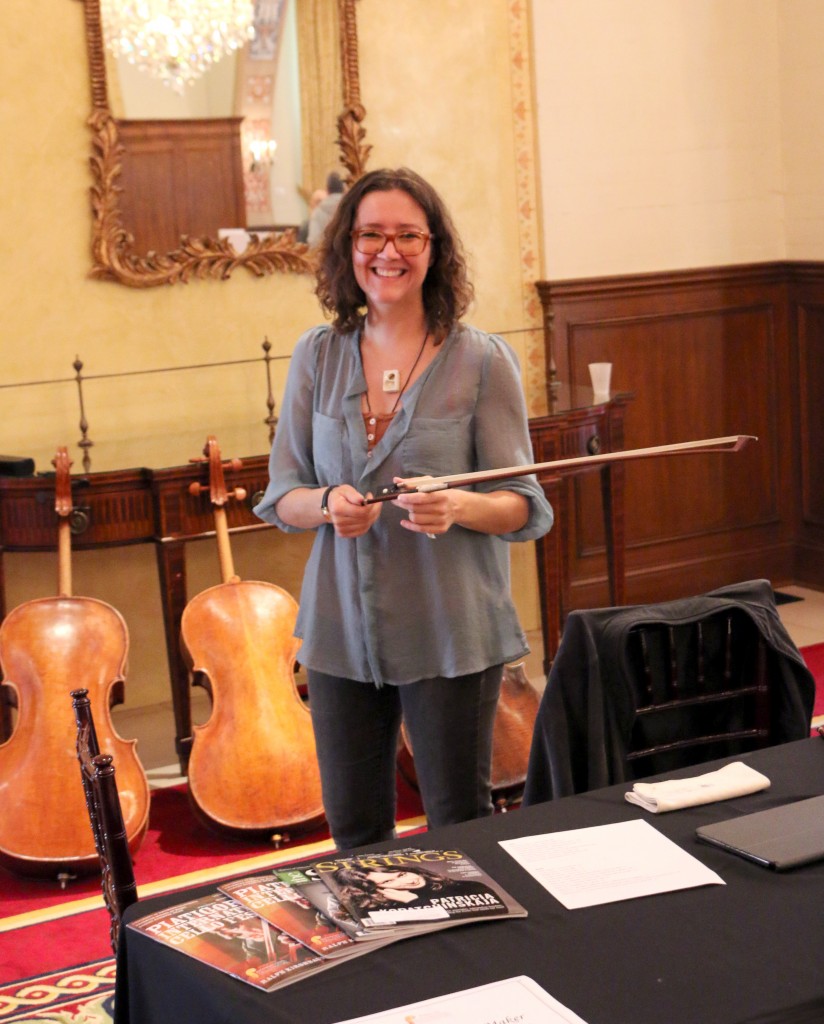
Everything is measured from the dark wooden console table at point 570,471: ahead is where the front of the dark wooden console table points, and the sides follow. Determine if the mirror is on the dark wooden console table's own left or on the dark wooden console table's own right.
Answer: on the dark wooden console table's own right

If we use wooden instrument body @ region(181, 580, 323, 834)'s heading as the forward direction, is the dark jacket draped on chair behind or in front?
behind

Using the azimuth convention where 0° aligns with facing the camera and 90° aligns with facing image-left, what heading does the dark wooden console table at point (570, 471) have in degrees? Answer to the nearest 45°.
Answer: approximately 315°

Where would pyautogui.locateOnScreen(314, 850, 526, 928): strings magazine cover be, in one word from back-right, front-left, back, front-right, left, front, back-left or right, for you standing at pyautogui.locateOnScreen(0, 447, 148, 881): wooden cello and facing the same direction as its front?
back

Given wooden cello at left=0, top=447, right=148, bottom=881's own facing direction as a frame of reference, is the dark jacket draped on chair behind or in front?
behind

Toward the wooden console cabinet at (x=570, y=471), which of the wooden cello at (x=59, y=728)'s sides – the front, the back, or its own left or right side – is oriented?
right

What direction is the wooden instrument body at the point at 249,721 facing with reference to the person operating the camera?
facing away from the viewer

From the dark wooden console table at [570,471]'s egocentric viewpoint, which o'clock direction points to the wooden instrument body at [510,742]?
The wooden instrument body is roughly at 2 o'clock from the dark wooden console table.

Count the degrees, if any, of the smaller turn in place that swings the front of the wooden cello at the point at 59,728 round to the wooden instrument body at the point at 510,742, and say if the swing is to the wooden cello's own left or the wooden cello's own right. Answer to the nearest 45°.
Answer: approximately 90° to the wooden cello's own right

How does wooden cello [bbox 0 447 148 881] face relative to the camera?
away from the camera

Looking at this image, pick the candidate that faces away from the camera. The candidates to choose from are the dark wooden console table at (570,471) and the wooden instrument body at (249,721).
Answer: the wooden instrument body
